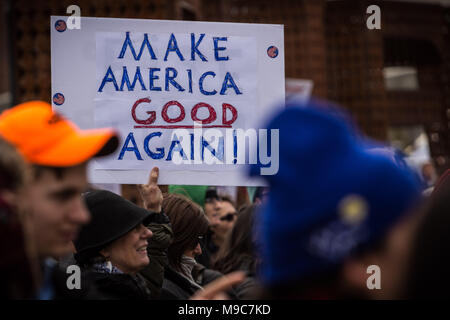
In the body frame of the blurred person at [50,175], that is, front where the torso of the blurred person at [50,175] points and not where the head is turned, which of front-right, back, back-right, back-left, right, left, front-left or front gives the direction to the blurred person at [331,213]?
front-right

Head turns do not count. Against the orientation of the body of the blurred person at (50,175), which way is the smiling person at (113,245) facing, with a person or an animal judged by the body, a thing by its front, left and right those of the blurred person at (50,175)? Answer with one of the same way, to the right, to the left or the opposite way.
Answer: the same way

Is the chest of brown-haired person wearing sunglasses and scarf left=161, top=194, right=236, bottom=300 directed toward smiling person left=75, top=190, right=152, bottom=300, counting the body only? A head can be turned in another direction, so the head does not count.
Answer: no

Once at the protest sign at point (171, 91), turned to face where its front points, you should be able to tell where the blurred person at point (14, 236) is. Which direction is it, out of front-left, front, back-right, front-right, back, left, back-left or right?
front

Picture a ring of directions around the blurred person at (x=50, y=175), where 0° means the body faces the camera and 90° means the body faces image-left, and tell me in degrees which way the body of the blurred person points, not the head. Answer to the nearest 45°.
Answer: approximately 270°

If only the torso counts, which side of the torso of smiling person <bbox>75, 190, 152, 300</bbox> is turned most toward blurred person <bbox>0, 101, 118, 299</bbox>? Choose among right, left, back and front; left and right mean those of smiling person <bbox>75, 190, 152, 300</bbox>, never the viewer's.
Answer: right

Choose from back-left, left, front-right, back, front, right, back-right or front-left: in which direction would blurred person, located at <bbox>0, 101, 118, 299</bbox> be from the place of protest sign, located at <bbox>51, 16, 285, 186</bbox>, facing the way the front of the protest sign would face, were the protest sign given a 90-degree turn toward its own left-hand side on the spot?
right

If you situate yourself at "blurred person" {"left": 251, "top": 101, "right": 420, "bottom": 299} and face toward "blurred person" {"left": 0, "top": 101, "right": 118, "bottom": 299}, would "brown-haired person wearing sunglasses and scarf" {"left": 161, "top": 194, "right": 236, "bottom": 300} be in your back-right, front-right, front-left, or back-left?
front-right

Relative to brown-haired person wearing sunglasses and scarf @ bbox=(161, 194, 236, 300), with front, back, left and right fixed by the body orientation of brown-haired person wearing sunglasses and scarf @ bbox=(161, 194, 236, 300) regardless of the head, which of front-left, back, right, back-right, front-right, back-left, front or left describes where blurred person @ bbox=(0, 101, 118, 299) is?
right

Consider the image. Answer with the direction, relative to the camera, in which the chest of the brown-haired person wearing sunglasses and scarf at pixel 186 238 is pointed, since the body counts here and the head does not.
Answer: to the viewer's right

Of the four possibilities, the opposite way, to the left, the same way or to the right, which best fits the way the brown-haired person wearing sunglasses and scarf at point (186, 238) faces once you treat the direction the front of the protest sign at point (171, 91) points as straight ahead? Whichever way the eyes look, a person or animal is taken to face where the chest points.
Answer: to the left

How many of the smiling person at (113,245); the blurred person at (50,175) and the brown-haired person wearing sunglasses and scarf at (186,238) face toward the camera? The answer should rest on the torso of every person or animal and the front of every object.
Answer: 0

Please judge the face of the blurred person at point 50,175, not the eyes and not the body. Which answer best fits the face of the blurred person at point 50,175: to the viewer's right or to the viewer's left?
to the viewer's right
